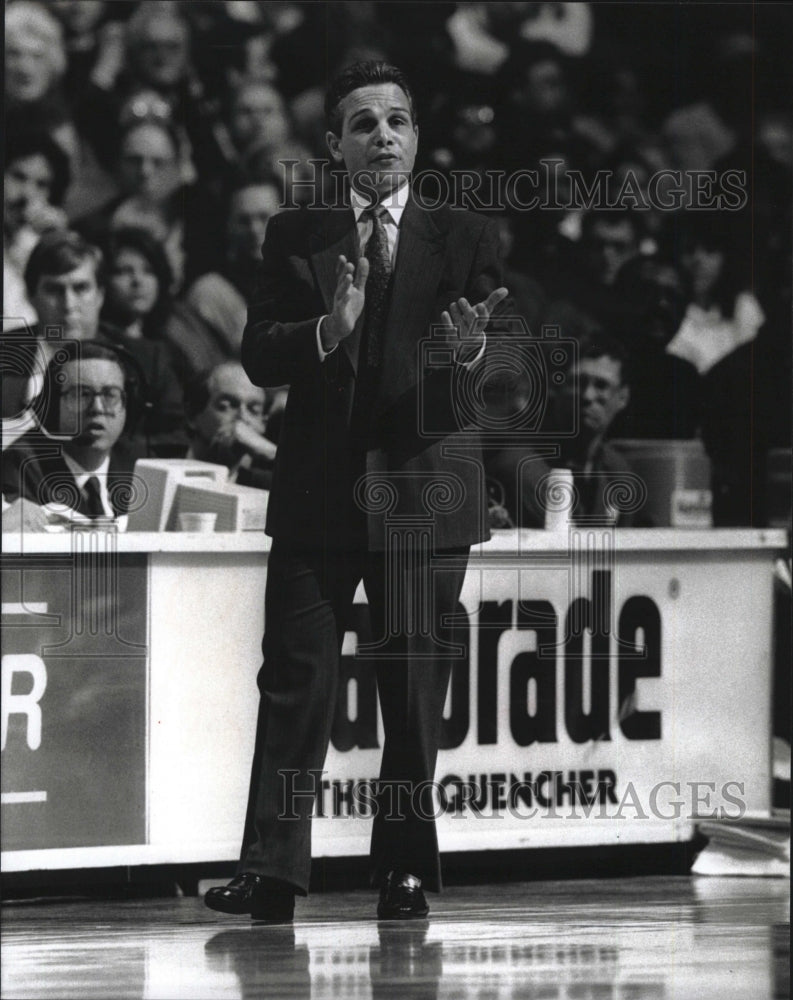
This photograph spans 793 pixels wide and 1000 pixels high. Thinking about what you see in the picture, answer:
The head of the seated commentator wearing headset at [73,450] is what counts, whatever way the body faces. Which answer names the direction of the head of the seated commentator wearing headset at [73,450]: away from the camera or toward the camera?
toward the camera

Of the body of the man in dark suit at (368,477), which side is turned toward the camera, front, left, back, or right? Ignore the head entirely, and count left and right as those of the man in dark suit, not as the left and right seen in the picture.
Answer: front

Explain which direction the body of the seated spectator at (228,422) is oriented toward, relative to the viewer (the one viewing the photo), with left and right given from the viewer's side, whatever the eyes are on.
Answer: facing the viewer and to the right of the viewer

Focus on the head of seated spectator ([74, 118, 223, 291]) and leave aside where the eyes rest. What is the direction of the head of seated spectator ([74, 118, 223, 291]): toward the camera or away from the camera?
toward the camera

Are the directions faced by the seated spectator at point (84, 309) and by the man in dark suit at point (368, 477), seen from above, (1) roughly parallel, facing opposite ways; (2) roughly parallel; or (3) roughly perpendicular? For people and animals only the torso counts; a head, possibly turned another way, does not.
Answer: roughly parallel

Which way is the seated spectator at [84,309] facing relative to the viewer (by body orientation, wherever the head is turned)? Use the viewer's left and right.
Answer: facing the viewer

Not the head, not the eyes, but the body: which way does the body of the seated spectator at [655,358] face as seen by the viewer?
toward the camera

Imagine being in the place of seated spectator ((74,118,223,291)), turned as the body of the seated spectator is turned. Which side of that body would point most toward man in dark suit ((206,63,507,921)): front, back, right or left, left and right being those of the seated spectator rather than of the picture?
front

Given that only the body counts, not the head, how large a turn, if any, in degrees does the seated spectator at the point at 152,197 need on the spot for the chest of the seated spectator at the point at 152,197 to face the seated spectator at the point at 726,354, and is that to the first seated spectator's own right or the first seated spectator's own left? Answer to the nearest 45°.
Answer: approximately 45° to the first seated spectator's own left
